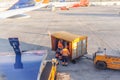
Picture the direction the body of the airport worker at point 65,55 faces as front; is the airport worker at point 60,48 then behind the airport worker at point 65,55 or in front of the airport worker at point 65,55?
in front

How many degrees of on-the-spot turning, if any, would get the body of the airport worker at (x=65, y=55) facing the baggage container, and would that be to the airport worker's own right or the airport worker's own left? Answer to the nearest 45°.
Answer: approximately 45° to the airport worker's own right

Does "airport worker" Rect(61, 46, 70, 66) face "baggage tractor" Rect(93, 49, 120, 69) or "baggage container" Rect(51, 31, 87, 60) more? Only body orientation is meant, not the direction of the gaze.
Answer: the baggage container

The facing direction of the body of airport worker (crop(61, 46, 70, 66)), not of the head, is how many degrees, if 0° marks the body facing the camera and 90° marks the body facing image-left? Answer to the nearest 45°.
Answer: approximately 180°

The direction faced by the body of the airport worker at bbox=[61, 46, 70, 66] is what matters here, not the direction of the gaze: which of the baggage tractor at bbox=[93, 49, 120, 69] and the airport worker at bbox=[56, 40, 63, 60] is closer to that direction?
the airport worker

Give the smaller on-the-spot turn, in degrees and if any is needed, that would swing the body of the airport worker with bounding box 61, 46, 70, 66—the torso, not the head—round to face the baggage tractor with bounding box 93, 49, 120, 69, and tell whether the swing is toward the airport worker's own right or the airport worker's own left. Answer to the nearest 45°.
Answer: approximately 90° to the airport worker's own right
